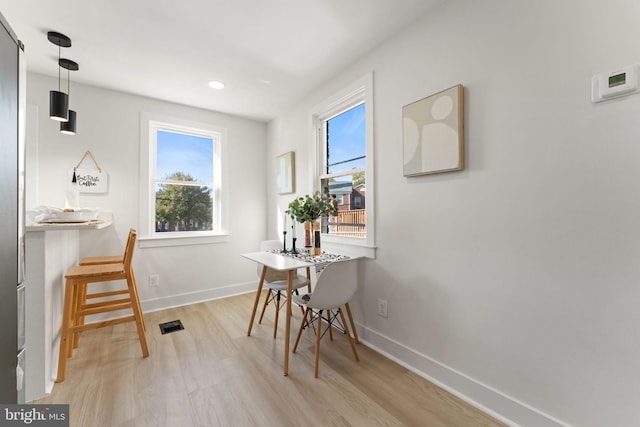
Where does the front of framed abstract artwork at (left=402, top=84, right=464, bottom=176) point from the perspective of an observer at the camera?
facing the viewer and to the left of the viewer

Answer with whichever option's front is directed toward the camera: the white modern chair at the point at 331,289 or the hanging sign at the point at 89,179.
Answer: the hanging sign

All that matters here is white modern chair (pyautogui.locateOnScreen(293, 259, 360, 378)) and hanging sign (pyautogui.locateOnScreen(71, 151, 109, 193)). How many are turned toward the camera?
1

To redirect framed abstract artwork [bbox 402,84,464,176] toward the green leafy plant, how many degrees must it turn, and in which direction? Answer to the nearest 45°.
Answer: approximately 45° to its right

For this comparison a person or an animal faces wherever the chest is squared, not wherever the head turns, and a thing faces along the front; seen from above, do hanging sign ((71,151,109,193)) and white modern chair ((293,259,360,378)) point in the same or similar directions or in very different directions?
very different directions

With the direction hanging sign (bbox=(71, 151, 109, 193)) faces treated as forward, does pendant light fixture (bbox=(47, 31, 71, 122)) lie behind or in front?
in front

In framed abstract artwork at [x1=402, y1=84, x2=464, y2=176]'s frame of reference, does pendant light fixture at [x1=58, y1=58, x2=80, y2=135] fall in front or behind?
in front

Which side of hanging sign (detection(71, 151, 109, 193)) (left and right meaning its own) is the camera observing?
front

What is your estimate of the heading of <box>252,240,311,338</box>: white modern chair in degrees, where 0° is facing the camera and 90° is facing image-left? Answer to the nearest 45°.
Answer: approximately 315°

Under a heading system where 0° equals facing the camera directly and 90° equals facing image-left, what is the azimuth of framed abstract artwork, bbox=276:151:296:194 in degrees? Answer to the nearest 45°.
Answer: approximately 45°

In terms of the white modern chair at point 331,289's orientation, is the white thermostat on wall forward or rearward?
rearward

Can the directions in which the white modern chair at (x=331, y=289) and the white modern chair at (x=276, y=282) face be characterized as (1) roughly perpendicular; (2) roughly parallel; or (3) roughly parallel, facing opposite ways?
roughly parallel, facing opposite ways

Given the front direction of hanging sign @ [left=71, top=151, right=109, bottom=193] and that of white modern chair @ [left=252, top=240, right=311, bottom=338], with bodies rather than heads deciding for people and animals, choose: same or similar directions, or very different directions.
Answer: same or similar directions

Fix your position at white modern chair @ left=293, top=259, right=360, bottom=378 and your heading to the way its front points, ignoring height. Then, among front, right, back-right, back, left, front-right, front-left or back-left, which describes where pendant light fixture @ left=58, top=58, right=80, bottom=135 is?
front-left
